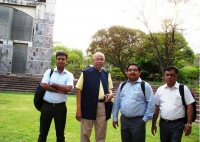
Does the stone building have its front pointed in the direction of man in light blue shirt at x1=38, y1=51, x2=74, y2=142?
yes

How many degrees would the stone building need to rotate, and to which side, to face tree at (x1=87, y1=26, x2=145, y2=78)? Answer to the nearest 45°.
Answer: approximately 90° to its left

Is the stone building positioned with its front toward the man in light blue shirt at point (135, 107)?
yes

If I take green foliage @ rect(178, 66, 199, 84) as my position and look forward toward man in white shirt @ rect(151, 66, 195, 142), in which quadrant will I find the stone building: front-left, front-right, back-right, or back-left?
front-right

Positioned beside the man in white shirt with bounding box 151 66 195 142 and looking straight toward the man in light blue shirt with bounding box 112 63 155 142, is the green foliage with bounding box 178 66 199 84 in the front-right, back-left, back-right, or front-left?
back-right

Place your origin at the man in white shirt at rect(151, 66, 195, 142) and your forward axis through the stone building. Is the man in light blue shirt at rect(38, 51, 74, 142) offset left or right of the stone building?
left

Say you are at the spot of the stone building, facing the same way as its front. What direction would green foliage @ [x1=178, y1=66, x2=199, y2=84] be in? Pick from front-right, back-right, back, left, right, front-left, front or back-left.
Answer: left

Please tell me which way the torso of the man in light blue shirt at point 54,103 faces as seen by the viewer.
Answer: toward the camera

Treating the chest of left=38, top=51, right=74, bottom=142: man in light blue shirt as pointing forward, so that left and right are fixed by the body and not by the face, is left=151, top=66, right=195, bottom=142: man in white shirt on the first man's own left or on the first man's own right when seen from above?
on the first man's own left

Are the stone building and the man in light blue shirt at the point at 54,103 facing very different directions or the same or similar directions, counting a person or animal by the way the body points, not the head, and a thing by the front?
same or similar directions

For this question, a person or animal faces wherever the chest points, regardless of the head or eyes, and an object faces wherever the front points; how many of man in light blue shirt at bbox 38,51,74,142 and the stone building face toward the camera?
2

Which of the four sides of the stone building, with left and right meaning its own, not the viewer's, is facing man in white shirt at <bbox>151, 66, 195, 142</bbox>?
front

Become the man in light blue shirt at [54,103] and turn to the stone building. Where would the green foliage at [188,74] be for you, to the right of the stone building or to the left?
right

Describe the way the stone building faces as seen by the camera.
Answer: facing the viewer

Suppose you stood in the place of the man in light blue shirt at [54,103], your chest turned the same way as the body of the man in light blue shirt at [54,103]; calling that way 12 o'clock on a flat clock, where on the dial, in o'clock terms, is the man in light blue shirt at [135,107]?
the man in light blue shirt at [135,107] is roughly at 10 o'clock from the man in light blue shirt at [54,103].
